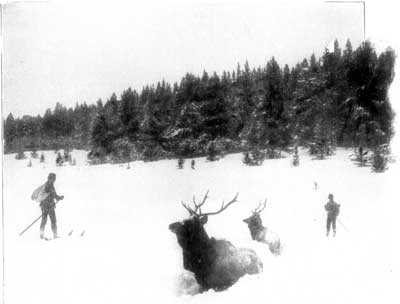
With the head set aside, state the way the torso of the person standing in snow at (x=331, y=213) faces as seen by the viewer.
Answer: toward the camera

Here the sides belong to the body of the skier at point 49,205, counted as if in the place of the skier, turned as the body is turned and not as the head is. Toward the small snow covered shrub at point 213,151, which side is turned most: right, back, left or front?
left

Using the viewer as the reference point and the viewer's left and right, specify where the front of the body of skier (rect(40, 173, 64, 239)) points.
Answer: facing to the right of the viewer

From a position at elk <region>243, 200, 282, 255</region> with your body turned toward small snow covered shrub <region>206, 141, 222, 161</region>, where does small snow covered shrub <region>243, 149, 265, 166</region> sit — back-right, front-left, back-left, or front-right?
front-right

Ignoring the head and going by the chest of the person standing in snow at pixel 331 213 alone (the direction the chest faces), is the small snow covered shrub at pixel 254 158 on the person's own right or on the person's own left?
on the person's own right

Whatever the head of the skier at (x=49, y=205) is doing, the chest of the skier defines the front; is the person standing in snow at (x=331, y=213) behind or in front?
in front

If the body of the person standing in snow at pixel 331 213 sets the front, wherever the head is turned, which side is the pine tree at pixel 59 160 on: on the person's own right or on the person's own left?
on the person's own right

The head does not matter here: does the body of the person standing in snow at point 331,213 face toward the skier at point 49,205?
no

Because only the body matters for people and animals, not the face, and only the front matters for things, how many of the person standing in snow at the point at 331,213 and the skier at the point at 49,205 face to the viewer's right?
1
